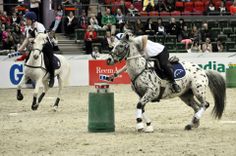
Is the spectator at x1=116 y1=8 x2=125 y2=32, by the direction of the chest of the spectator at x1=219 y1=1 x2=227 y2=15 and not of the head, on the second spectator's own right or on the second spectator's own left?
on the second spectator's own right

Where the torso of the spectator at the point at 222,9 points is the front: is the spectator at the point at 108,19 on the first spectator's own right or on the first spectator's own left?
on the first spectator's own right

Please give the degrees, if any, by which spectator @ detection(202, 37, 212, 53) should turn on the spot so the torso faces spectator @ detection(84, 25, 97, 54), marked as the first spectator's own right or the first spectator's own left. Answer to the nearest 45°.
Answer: approximately 90° to the first spectator's own right

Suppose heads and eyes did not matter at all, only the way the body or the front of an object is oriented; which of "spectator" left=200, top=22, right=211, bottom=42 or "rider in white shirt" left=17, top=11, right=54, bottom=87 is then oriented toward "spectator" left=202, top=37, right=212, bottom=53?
"spectator" left=200, top=22, right=211, bottom=42

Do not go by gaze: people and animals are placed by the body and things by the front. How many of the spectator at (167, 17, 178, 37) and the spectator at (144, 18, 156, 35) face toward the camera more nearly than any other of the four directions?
2

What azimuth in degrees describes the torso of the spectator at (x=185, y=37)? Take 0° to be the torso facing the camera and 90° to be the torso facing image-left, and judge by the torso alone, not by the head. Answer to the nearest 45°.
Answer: approximately 0°

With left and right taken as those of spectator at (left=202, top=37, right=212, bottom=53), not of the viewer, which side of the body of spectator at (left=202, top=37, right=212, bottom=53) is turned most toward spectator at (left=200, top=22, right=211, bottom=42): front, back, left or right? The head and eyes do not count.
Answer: back
